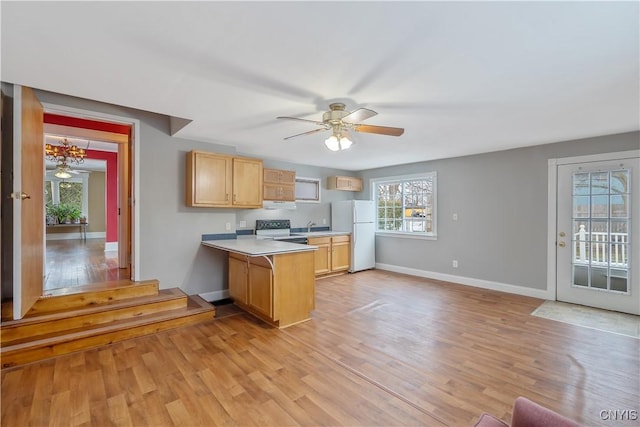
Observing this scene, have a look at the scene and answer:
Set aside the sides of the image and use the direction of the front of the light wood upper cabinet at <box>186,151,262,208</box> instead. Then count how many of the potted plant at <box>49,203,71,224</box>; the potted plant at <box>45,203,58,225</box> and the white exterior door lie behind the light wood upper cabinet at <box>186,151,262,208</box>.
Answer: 2

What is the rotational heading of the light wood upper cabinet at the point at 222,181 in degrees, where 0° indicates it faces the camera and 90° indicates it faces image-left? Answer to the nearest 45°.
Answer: approximately 315°

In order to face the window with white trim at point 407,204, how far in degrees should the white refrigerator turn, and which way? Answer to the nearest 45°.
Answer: approximately 45° to its left

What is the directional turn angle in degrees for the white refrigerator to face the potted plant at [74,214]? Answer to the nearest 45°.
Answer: approximately 135° to its right

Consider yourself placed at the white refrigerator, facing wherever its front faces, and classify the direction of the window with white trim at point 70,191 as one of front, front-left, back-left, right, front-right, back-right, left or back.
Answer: back-right

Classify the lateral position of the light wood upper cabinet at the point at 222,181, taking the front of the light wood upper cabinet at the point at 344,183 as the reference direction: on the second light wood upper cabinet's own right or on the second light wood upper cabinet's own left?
on the second light wood upper cabinet's own right

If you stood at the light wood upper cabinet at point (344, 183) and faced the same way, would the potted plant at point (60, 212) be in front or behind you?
behind
